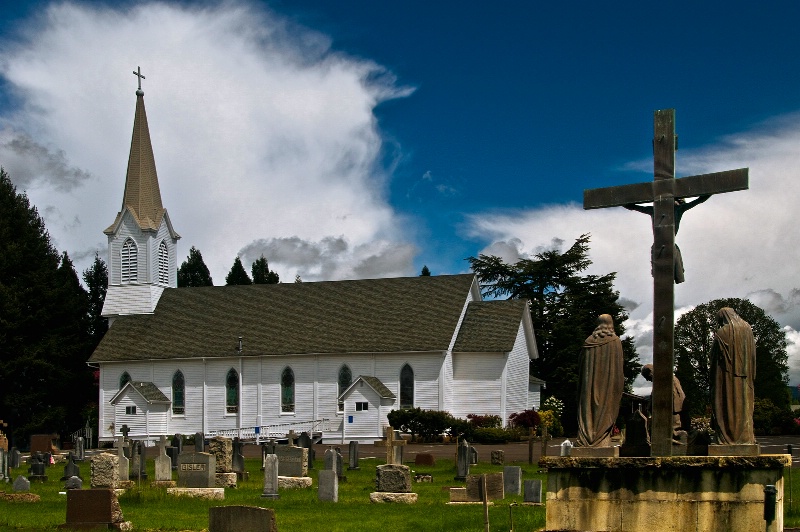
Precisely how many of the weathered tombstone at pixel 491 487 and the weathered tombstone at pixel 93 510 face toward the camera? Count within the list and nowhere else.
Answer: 2

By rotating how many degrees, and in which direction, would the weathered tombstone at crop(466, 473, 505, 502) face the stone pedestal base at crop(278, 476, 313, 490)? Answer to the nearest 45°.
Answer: approximately 135° to its right

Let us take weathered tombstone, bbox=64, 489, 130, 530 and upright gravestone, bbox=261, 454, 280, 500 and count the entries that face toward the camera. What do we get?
2

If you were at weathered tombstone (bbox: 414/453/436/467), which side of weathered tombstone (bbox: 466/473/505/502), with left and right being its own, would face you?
back

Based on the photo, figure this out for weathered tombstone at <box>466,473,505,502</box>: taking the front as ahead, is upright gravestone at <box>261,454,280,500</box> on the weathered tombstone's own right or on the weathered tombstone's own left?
on the weathered tombstone's own right

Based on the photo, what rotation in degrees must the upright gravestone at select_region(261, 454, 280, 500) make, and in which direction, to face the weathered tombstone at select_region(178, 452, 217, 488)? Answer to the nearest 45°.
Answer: approximately 135° to its right

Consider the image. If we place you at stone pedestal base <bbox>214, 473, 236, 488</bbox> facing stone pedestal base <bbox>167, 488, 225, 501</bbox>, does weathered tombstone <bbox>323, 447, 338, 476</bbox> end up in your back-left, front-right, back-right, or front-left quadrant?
back-left

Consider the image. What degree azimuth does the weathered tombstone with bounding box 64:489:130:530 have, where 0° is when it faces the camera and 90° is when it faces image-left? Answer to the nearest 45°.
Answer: approximately 0°
